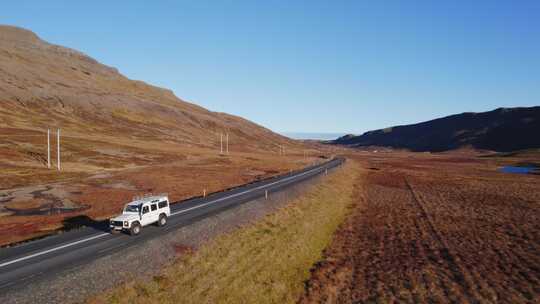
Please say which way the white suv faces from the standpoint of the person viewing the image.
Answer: facing the viewer and to the left of the viewer
